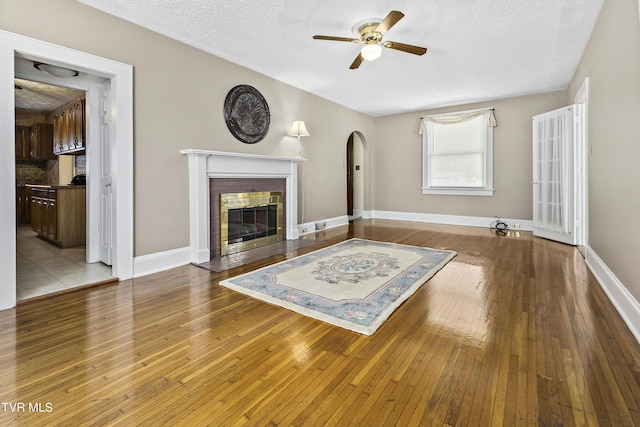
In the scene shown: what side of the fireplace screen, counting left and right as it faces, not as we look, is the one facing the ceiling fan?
front

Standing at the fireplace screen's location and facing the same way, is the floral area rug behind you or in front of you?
in front

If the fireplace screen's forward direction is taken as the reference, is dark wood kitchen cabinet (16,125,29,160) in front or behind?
behind

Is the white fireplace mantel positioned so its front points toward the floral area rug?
yes

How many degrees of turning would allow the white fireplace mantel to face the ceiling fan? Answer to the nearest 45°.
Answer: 0° — it already faces it

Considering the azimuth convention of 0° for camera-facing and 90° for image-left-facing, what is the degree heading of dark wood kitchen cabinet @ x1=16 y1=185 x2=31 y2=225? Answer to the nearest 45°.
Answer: approximately 315°

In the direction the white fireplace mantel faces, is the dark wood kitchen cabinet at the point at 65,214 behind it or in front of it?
behind

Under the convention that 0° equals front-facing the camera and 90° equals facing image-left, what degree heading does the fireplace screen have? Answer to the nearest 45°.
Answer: approximately 315°
